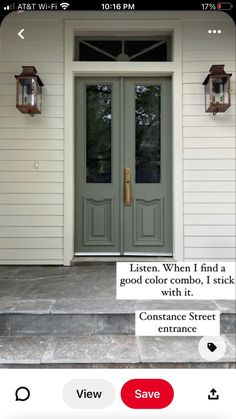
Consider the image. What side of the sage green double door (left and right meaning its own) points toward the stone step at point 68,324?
front

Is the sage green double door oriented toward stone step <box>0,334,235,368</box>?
yes

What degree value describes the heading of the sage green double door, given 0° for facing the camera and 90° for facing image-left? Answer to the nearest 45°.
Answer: approximately 0°

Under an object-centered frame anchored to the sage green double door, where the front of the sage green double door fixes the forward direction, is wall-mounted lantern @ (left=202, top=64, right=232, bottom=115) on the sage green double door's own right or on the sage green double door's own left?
on the sage green double door's own left

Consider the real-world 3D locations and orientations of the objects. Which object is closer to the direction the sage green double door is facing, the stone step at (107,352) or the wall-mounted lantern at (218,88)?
the stone step
